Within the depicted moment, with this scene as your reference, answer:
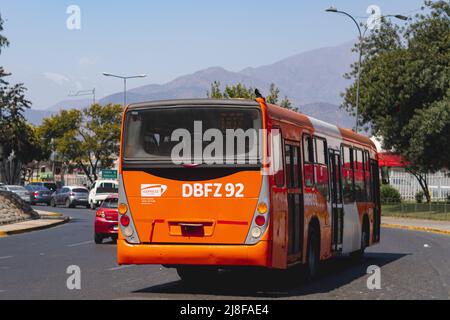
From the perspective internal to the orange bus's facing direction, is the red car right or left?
on its left

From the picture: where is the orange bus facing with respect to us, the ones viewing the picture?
facing away from the viewer and to the right of the viewer

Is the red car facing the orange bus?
no
